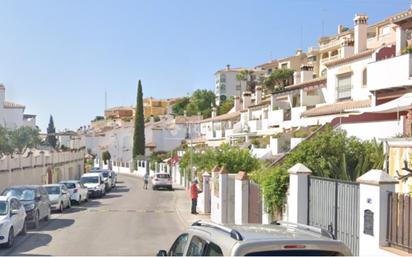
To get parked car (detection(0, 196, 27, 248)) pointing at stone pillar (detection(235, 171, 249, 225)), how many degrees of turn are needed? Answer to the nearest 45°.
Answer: approximately 135° to its left

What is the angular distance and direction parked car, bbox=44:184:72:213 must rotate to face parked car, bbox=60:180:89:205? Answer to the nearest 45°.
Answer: approximately 135° to its right

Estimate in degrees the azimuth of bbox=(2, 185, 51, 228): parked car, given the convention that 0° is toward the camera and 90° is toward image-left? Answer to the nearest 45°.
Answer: approximately 45°

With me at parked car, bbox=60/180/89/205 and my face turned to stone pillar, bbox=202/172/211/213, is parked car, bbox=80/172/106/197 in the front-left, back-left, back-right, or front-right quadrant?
back-left

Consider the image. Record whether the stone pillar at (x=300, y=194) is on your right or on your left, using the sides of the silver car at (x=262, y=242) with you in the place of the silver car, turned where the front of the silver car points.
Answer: on your right

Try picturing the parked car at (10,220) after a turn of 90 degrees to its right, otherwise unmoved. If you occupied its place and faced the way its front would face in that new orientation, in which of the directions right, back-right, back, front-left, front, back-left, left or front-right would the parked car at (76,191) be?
front-right
